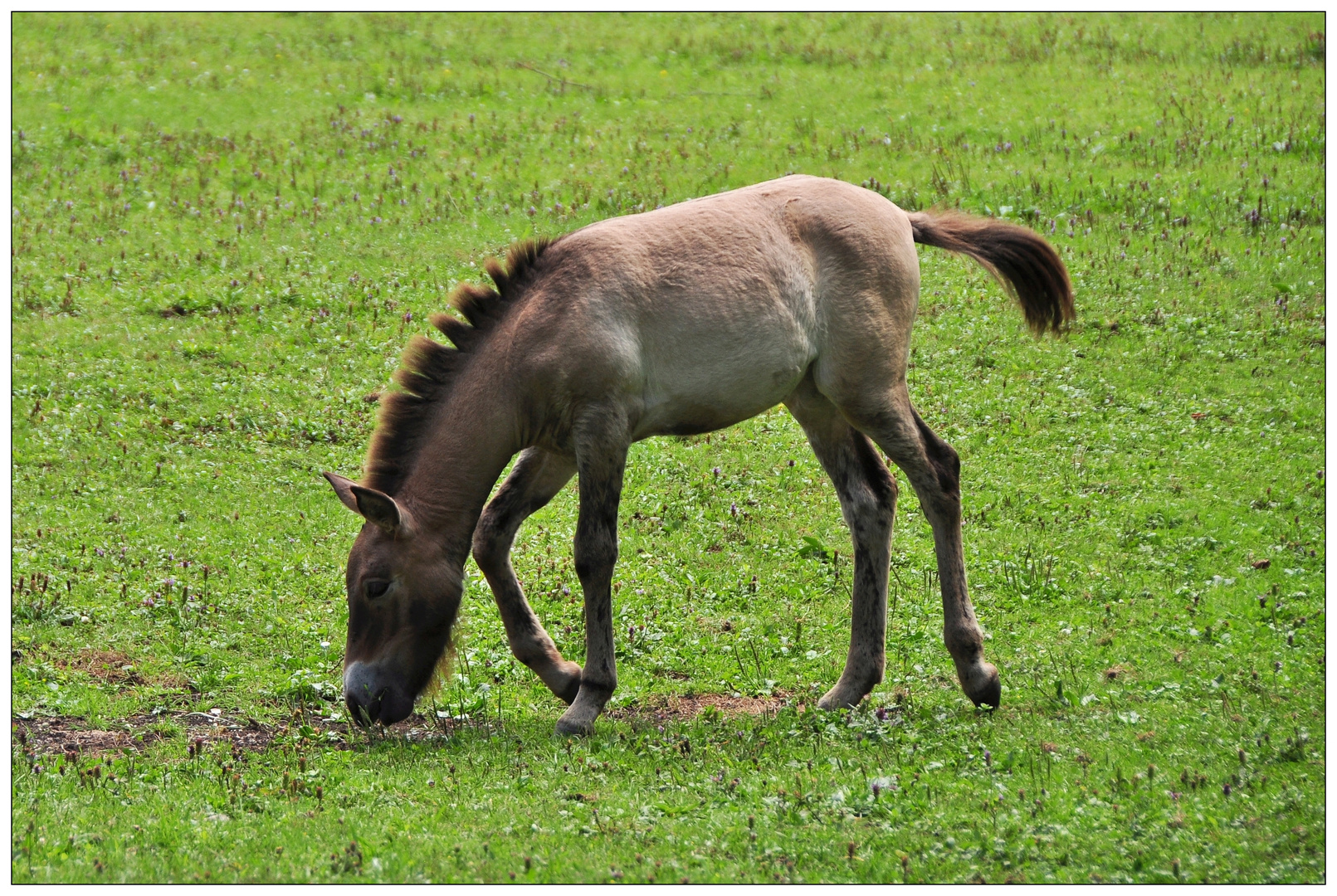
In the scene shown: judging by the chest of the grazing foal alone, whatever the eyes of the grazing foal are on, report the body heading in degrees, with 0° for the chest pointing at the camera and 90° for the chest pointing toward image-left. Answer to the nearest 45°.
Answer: approximately 90°
